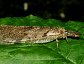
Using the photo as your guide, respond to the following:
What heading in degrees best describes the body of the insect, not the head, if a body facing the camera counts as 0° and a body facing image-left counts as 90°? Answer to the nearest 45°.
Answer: approximately 270°
